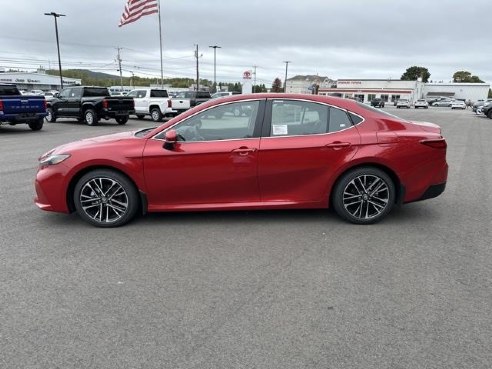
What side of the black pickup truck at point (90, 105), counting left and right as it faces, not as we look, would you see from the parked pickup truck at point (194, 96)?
right

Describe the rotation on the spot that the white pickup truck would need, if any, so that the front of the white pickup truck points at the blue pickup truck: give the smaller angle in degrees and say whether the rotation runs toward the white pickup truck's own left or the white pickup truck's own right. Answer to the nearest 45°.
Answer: approximately 90° to the white pickup truck's own left

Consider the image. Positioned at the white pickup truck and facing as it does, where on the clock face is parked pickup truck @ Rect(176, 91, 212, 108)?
The parked pickup truck is roughly at 3 o'clock from the white pickup truck.

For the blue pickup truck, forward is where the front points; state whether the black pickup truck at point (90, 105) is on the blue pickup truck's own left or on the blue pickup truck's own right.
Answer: on the blue pickup truck's own right

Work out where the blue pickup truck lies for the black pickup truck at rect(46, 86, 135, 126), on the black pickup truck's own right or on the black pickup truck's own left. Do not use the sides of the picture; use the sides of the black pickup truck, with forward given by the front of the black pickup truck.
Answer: on the black pickup truck's own left

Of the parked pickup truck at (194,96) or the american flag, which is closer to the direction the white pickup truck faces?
the american flag

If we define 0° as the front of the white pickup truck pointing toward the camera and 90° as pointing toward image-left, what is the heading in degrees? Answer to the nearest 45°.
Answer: approximately 135°

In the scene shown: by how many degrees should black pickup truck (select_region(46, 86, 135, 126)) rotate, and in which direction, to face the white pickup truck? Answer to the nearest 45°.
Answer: approximately 90° to its right

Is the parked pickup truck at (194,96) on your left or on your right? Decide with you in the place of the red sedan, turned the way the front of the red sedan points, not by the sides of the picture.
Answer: on your right

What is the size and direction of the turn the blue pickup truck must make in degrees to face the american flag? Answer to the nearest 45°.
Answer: approximately 90° to its right

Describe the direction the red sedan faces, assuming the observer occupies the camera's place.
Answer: facing to the left of the viewer

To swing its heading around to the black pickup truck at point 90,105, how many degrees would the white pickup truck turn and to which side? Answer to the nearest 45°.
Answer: approximately 90° to its left

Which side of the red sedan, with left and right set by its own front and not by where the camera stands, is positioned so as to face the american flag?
right
